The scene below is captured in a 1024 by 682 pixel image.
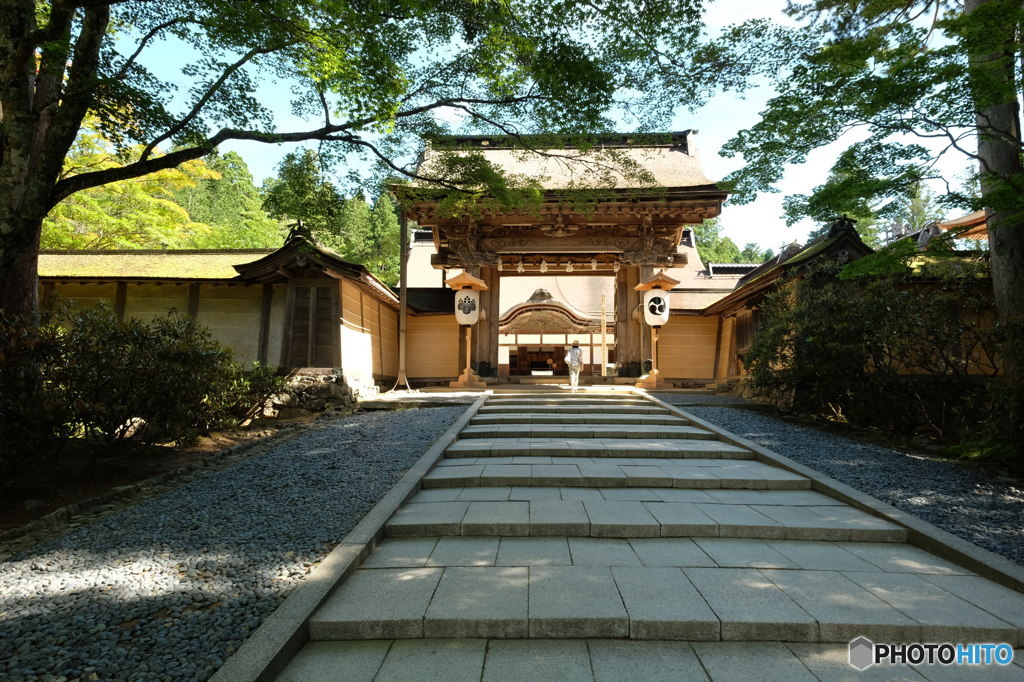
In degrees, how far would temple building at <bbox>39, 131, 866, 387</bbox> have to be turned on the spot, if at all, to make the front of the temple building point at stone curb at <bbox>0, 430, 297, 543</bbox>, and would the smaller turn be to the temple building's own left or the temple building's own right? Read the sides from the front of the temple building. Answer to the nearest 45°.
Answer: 0° — it already faces it

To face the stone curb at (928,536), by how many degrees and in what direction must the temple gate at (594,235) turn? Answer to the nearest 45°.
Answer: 0° — it already faces it

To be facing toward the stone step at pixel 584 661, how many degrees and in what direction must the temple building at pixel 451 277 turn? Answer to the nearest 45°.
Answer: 0° — it already faces it

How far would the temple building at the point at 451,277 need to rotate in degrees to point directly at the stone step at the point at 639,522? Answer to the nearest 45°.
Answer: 0° — it already faces it

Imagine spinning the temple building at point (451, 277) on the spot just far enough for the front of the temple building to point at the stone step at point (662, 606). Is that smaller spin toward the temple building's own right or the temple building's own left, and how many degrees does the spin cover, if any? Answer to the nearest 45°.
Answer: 0° — it already faces it

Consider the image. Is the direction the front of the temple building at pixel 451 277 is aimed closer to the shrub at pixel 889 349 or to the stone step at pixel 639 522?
the stone step

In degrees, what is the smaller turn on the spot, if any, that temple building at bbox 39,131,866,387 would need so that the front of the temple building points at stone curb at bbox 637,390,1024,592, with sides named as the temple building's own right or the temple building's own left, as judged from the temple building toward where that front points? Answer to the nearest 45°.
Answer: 0° — it already faces it

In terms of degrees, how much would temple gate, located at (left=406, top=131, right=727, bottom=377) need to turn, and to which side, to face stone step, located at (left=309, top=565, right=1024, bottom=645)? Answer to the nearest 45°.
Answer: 0° — it already faces it

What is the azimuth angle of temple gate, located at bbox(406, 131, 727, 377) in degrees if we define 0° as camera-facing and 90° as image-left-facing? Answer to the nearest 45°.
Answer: approximately 0°

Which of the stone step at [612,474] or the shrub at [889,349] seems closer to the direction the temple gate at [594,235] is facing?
the stone step

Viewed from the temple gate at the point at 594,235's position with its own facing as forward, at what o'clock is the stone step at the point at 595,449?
The stone step is roughly at 12 o'clock from the temple gate.

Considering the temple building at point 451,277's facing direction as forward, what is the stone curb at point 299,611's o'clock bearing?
The stone curb is roughly at 12 o'clock from the temple building.
